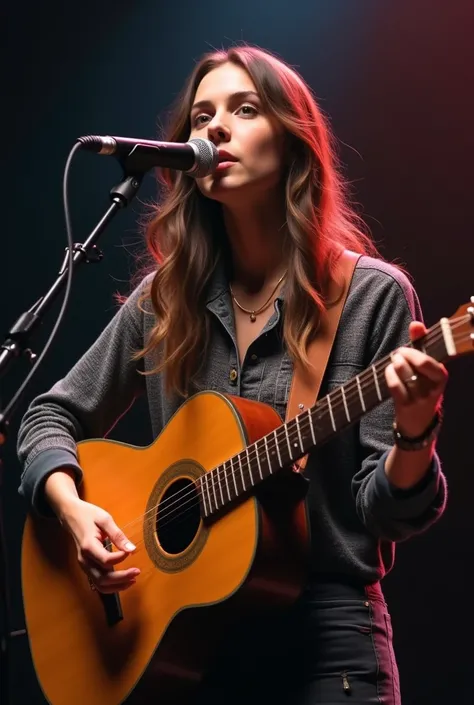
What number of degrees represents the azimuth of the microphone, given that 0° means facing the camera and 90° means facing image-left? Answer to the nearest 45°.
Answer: approximately 270°
